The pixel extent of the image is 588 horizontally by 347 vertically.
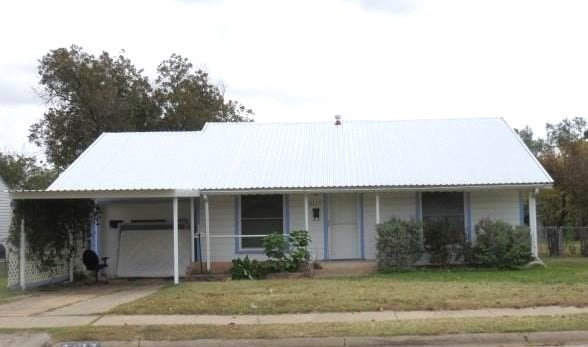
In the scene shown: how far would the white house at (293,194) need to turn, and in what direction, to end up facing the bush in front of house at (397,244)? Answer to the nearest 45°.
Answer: approximately 45° to its left

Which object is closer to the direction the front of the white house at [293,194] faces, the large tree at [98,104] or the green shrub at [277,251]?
the green shrub

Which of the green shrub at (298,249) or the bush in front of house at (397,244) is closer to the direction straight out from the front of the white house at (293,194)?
the green shrub

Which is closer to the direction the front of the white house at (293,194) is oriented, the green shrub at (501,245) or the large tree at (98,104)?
the green shrub

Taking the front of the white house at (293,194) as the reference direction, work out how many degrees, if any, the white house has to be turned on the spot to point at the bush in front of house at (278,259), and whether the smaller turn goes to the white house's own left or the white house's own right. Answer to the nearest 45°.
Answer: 0° — it already faces it

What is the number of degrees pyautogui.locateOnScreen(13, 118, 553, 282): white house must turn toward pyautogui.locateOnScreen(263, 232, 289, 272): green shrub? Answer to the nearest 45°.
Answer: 0° — it already faces it

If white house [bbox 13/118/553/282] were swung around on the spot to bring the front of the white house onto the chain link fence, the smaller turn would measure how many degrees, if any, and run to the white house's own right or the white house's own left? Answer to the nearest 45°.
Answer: approximately 135° to the white house's own left

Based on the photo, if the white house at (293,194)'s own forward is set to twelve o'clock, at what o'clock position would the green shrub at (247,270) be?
The green shrub is roughly at 1 o'clock from the white house.

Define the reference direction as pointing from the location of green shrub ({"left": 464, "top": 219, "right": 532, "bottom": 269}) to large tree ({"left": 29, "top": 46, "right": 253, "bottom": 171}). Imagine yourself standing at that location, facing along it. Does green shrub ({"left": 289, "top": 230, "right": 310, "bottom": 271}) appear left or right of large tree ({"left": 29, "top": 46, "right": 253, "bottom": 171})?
left

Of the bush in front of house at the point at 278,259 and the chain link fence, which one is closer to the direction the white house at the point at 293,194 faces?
the bush in front of house

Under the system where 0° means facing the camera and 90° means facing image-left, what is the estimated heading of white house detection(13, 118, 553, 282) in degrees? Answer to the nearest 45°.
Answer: approximately 0°

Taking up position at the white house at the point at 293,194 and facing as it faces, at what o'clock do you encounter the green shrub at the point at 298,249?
The green shrub is roughly at 12 o'clock from the white house.

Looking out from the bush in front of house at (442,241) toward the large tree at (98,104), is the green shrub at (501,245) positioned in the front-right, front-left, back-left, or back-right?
back-right

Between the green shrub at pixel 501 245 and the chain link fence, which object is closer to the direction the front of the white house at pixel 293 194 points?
the green shrub

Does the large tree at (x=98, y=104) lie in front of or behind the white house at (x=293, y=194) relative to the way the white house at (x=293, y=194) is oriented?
behind
